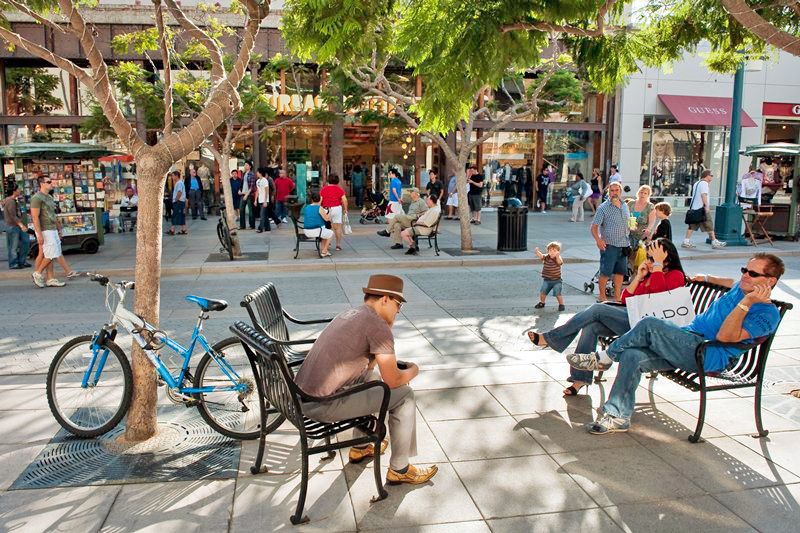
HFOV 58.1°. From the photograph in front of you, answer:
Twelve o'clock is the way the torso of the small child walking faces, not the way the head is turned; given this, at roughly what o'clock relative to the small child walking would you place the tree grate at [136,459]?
The tree grate is roughly at 1 o'clock from the small child walking.

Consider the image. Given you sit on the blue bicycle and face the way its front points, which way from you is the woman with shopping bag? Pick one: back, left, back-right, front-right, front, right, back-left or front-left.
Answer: back

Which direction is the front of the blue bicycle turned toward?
to the viewer's left

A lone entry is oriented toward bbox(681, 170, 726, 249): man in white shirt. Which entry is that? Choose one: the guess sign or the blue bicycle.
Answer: the guess sign

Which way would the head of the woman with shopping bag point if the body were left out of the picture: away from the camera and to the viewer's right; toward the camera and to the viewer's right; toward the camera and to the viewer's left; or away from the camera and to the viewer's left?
toward the camera and to the viewer's left

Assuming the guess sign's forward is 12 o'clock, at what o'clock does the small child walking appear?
The small child walking is roughly at 12 o'clock from the guess sign.

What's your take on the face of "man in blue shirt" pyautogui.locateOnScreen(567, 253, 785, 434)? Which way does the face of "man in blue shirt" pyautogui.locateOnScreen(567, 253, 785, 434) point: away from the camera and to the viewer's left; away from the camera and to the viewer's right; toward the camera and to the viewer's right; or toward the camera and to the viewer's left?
toward the camera and to the viewer's left

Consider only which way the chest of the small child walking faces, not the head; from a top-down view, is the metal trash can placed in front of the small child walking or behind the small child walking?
behind

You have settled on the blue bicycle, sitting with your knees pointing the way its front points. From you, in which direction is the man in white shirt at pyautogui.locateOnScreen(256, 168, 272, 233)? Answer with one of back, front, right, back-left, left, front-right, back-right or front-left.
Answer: right

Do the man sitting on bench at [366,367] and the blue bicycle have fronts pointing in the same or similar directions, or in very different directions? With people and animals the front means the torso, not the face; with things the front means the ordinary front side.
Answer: very different directions

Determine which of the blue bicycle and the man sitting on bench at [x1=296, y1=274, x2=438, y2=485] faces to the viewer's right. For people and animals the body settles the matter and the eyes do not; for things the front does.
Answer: the man sitting on bench
